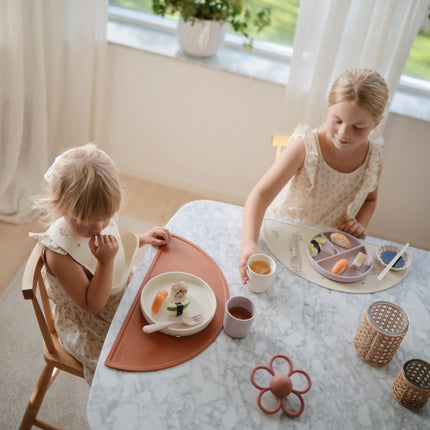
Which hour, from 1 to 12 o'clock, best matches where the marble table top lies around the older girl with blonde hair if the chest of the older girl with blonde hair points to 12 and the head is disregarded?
The marble table top is roughly at 12 o'clock from the older girl with blonde hair.

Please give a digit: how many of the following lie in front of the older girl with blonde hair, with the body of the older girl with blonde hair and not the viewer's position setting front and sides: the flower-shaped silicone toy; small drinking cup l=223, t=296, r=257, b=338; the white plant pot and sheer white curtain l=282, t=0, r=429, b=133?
2

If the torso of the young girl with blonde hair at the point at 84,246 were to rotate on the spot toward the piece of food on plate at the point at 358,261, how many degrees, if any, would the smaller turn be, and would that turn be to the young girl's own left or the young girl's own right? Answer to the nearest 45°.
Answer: approximately 45° to the young girl's own left

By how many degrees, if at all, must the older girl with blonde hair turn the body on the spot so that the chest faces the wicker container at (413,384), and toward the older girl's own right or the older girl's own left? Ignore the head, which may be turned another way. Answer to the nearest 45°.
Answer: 0° — they already face it

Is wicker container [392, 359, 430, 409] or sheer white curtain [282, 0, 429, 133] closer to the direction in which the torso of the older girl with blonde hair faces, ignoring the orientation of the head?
the wicker container

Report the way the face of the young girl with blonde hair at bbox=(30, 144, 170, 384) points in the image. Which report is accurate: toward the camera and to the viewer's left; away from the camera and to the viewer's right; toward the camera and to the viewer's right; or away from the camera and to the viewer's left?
toward the camera and to the viewer's right

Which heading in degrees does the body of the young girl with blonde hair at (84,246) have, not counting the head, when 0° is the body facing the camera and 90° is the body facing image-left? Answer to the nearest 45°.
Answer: approximately 315°

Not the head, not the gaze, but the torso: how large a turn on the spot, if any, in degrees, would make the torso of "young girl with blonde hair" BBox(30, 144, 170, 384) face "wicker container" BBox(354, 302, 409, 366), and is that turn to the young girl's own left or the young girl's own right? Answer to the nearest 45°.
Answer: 0° — they already face it

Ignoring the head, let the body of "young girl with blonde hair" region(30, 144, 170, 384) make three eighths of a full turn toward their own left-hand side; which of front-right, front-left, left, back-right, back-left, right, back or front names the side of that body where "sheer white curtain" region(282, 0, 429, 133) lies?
front-right

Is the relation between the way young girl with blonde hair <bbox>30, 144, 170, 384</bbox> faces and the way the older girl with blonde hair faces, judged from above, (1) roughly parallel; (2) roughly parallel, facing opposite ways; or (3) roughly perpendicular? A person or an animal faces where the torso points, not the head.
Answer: roughly perpendicular

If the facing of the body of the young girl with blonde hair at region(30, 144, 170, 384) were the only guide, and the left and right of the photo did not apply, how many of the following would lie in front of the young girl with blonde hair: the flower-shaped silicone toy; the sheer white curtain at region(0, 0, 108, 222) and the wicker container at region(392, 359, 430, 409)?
2

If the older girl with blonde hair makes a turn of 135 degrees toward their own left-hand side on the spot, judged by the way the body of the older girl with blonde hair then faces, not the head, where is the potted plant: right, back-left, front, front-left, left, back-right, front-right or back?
left

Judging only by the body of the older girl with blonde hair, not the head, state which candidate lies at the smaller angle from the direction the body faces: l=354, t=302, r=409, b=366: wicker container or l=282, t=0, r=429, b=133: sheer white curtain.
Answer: the wicker container
